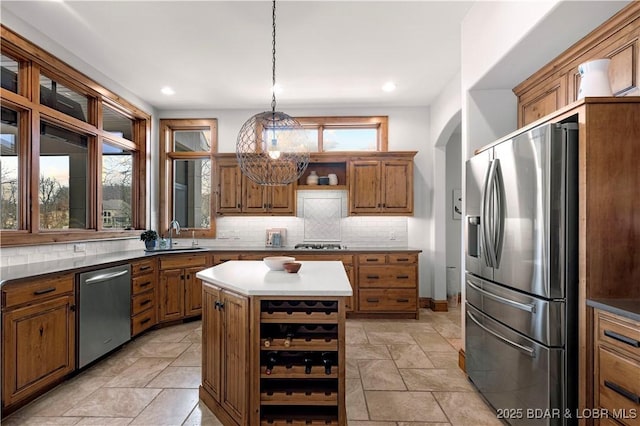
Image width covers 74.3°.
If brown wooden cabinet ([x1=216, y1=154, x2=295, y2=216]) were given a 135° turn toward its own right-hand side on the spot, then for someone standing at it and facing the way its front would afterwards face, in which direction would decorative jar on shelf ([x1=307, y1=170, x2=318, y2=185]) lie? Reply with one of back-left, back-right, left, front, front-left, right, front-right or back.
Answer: back-right

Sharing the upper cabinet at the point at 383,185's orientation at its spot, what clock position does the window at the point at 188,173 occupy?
The window is roughly at 3 o'clock from the upper cabinet.

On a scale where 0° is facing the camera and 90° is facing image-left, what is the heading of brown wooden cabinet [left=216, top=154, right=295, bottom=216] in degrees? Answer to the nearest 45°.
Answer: approximately 0°

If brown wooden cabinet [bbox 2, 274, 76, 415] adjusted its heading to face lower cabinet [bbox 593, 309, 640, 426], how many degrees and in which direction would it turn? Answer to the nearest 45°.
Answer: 0° — it already faces it

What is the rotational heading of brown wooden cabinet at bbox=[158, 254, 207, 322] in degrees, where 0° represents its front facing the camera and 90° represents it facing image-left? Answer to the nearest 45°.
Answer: approximately 315°

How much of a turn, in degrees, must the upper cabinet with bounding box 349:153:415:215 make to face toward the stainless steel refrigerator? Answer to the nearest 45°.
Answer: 0° — it already faces it

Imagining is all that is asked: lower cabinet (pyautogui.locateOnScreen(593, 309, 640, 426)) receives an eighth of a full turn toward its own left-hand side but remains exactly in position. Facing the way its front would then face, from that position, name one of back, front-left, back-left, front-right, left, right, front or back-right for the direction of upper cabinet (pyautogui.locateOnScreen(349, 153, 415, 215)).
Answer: back-right

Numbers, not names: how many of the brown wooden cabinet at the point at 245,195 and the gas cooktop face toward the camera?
2

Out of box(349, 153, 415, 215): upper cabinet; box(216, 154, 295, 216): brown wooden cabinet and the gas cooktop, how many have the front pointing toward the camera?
3

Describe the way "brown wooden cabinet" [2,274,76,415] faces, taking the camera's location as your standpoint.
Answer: facing the viewer and to the right of the viewer

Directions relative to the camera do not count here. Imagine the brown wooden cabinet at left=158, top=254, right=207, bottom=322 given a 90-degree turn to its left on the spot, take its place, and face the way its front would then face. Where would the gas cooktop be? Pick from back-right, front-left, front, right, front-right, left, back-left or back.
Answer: front-right
